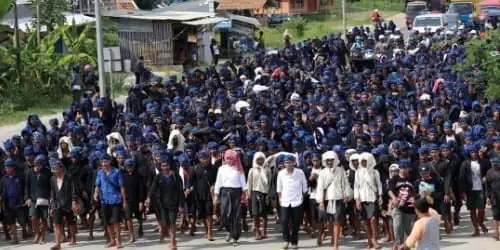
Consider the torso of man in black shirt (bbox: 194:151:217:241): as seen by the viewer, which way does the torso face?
toward the camera

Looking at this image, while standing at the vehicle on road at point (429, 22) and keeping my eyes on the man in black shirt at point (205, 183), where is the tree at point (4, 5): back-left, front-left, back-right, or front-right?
front-right

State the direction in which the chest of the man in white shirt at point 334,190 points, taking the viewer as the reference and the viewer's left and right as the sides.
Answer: facing the viewer

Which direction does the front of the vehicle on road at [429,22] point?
toward the camera

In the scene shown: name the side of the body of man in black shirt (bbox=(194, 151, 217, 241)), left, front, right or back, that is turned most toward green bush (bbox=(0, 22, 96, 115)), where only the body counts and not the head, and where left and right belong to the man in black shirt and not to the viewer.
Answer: back

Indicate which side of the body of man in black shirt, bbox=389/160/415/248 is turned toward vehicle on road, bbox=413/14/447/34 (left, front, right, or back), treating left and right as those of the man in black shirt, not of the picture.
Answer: back

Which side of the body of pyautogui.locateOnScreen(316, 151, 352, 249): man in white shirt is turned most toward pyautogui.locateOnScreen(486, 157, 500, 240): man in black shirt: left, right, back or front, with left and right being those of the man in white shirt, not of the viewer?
left

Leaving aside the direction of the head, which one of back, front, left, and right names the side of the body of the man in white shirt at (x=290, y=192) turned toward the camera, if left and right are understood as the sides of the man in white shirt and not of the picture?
front

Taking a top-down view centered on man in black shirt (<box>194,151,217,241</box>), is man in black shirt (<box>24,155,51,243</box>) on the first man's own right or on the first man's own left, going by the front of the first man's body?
on the first man's own right

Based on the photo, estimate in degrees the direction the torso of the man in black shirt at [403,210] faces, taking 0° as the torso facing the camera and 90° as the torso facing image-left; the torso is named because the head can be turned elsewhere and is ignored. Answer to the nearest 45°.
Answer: approximately 0°

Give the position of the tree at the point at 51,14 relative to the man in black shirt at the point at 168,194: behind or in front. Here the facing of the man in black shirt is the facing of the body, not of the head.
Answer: behind

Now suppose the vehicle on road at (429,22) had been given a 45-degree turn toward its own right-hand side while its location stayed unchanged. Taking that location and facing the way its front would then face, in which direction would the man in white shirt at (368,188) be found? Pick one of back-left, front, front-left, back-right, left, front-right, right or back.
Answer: front-left

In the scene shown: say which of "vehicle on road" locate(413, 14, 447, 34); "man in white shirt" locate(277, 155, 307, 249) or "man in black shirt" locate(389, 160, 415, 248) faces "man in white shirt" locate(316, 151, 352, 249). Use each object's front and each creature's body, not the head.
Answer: the vehicle on road

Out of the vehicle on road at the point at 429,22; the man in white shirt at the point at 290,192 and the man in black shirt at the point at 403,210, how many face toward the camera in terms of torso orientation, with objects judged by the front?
3

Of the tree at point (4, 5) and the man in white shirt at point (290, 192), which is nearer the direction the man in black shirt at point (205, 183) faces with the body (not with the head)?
the man in white shirt
